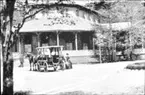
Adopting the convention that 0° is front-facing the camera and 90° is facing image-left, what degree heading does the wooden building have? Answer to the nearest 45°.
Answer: approximately 0°
